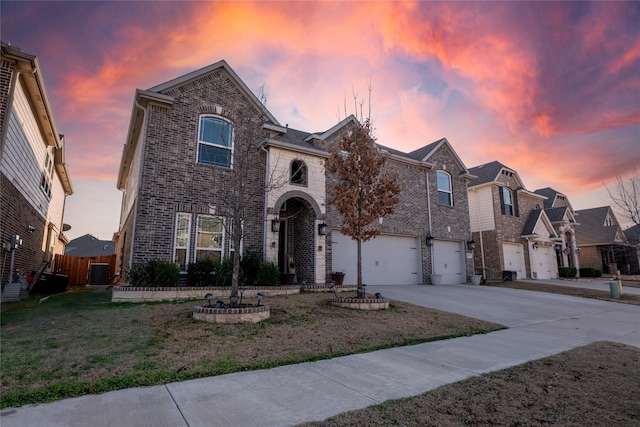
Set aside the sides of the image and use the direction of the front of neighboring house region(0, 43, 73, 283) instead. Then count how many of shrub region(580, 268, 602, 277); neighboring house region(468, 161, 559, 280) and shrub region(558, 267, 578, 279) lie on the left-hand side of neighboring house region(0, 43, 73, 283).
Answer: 3

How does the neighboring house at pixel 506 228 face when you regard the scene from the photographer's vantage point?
facing the viewer and to the right of the viewer

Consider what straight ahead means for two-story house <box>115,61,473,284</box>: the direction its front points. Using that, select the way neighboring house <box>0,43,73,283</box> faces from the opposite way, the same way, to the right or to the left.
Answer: the same way

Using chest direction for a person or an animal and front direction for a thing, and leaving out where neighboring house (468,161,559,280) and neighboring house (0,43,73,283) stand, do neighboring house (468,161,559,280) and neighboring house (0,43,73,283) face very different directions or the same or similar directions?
same or similar directions

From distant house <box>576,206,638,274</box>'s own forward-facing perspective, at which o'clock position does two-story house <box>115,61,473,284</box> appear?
The two-story house is roughly at 2 o'clock from the distant house.

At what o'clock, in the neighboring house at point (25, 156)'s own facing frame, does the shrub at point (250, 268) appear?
The shrub is roughly at 10 o'clock from the neighboring house.

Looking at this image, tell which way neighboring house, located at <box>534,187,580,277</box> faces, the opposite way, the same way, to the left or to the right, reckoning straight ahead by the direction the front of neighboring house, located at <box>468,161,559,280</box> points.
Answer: the same way

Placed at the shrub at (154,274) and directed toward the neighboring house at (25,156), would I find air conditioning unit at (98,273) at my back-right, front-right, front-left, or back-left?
front-right

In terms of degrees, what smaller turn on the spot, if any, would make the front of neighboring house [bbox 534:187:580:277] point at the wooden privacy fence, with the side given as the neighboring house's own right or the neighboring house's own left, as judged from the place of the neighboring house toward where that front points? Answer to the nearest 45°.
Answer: approximately 90° to the neighboring house's own right

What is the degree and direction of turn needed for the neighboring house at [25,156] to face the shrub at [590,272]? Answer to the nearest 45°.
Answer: approximately 90° to its left

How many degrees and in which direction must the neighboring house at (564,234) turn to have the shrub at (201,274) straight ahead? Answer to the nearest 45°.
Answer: approximately 45° to its right

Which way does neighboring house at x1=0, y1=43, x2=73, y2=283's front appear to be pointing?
toward the camera

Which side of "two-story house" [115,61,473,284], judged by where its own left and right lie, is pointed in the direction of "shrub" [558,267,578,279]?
left

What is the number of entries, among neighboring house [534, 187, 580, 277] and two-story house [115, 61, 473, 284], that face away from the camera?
0

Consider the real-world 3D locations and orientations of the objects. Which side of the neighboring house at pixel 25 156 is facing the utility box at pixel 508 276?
left

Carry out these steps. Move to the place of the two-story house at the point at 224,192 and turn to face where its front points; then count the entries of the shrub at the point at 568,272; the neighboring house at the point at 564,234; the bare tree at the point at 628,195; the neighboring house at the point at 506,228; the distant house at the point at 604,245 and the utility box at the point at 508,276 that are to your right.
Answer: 0

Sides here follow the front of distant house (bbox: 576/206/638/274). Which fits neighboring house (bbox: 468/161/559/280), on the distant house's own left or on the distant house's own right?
on the distant house's own right

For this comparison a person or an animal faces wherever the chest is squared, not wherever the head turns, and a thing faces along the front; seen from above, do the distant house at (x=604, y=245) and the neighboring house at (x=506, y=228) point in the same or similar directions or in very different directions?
same or similar directions

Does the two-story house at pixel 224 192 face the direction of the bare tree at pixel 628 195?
no
